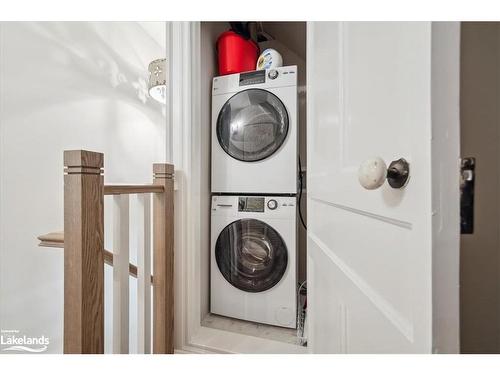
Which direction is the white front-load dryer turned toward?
toward the camera

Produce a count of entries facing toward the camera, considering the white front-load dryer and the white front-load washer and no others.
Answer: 2

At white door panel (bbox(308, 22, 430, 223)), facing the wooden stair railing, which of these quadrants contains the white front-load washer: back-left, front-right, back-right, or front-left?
front-right
